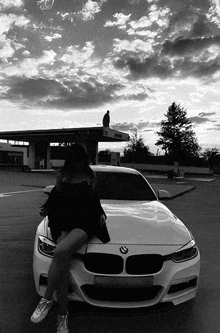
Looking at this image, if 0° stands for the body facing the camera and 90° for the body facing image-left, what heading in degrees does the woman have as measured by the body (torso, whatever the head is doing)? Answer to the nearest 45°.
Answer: approximately 0°

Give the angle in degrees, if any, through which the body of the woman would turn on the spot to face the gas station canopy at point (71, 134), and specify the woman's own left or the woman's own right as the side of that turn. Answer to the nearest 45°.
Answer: approximately 180°

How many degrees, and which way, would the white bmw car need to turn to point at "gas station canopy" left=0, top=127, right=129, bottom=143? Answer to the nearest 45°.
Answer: approximately 180°

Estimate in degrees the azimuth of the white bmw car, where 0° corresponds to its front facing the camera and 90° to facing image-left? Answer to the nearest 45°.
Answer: approximately 0°
